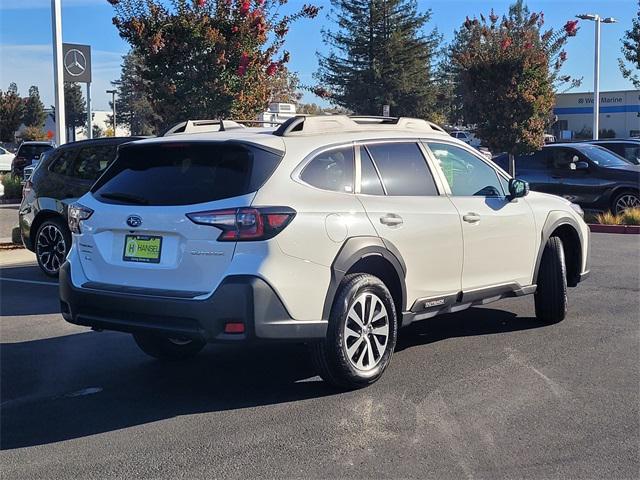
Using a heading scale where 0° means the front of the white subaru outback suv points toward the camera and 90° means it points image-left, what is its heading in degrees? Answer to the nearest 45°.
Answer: approximately 225°

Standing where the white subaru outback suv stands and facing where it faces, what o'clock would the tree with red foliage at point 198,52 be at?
The tree with red foliage is roughly at 10 o'clock from the white subaru outback suv.

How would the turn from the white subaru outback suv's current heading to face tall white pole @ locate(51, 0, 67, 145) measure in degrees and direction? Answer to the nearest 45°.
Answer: approximately 90° to its left

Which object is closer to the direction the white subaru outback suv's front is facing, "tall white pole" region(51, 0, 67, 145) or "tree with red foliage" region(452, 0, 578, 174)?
the tree with red foliage

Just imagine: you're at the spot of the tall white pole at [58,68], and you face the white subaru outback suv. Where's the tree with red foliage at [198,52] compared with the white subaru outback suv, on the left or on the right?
left

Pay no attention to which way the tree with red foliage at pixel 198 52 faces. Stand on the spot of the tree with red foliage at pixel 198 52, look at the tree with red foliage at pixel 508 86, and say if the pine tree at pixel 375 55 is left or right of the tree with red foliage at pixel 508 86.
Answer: left

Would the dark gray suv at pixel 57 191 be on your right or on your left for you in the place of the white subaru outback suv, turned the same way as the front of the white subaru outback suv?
on your left
